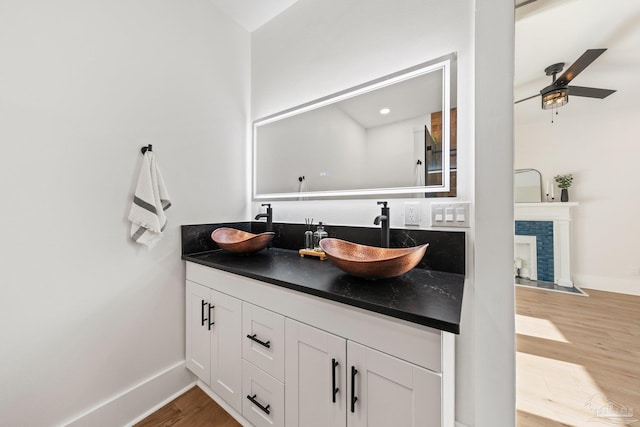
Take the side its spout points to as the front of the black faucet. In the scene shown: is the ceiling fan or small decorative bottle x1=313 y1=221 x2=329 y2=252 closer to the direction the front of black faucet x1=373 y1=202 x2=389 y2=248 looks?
the small decorative bottle

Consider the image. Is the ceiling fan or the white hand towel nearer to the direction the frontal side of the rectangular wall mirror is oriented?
the white hand towel

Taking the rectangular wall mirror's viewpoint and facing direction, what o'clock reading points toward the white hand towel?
The white hand towel is roughly at 1 o'clock from the rectangular wall mirror.

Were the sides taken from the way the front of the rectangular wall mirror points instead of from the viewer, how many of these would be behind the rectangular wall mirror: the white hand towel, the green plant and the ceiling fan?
2
